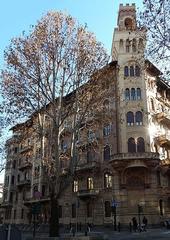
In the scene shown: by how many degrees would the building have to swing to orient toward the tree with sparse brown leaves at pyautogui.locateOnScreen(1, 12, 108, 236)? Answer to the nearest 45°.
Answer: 0° — it already faces it

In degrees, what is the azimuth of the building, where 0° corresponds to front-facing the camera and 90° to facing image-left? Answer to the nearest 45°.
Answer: approximately 0°
